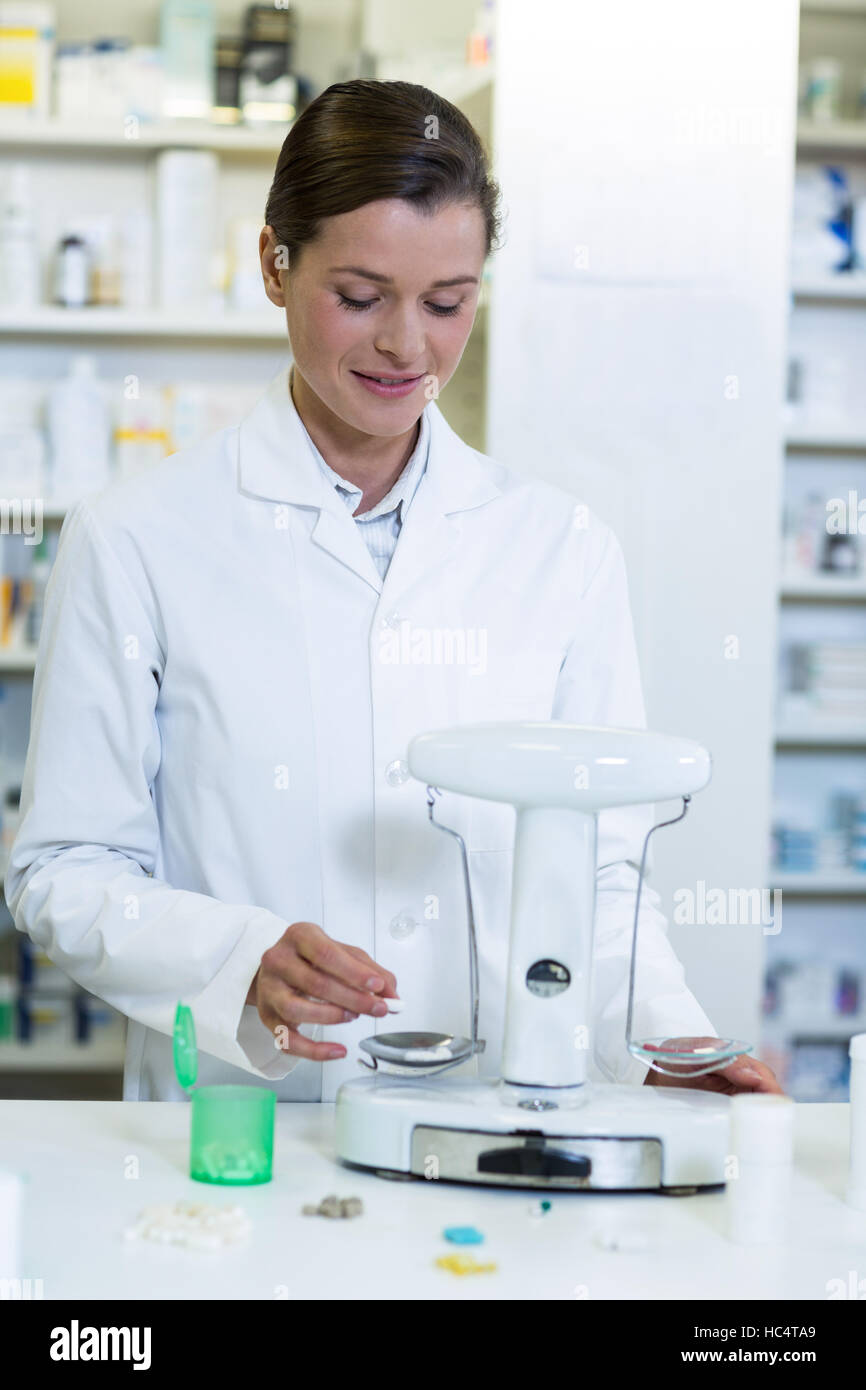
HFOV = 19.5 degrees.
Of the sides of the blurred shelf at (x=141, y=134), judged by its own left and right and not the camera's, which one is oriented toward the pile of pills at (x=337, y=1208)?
front

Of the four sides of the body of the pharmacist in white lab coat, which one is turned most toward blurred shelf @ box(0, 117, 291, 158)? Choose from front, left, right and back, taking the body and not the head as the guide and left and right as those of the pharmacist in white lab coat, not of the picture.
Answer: back

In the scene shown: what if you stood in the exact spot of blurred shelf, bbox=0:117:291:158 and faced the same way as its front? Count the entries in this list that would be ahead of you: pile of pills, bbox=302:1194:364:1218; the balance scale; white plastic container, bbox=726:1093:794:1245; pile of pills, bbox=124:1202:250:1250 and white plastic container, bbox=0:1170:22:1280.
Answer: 5

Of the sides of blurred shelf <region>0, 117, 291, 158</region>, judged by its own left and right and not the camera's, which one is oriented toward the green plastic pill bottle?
front

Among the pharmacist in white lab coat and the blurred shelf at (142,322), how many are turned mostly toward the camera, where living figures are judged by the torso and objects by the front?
2

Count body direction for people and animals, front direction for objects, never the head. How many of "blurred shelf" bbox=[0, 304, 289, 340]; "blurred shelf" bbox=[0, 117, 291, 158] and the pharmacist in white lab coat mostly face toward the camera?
3

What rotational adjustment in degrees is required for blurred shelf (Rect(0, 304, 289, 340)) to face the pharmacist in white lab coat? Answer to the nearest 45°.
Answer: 0° — it already faces them

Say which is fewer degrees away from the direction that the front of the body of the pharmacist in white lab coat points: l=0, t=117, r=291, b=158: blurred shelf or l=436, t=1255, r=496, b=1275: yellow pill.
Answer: the yellow pill

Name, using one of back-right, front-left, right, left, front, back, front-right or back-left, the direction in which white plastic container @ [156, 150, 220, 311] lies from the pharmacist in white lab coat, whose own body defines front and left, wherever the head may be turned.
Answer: back

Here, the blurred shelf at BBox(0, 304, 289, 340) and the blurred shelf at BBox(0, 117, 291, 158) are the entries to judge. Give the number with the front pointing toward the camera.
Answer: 2
